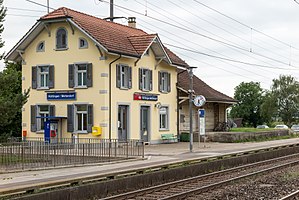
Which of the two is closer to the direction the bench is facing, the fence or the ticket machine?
the fence

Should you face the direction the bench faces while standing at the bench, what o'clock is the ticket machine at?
The ticket machine is roughly at 3 o'clock from the bench.

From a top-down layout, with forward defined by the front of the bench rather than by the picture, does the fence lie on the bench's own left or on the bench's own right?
on the bench's own right

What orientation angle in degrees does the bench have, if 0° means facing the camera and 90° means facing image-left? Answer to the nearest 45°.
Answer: approximately 315°

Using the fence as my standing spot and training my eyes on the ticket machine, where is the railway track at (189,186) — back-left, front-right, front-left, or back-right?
back-right

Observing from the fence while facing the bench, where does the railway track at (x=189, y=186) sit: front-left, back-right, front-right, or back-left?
back-right

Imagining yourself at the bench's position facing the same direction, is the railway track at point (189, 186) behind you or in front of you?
in front
